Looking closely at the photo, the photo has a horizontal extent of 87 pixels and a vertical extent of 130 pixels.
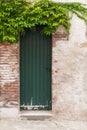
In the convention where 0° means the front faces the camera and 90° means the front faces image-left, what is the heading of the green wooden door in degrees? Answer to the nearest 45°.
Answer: approximately 0°
